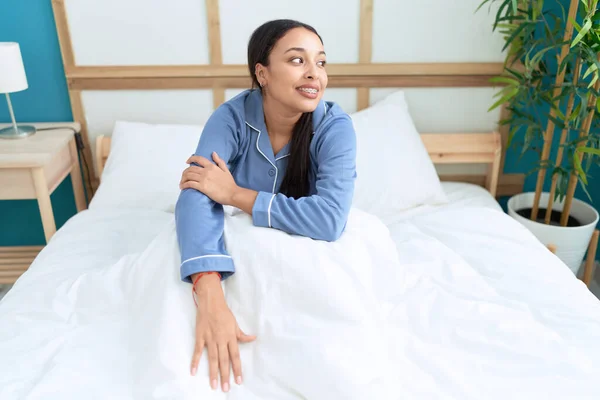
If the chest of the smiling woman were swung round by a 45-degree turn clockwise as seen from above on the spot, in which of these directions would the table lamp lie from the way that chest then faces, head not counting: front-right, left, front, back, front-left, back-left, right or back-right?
right

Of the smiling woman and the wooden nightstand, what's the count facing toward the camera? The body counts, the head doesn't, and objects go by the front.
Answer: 2

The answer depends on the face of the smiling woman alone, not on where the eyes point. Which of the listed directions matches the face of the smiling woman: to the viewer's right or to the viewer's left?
to the viewer's right

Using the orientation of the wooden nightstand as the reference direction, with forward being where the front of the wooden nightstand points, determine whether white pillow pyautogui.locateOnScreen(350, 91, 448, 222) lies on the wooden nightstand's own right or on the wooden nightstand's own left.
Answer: on the wooden nightstand's own left

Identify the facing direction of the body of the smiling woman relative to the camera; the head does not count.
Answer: toward the camera

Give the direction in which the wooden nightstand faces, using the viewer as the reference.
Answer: facing the viewer

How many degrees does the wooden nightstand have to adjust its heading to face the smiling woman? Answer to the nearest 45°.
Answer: approximately 45° to its left
